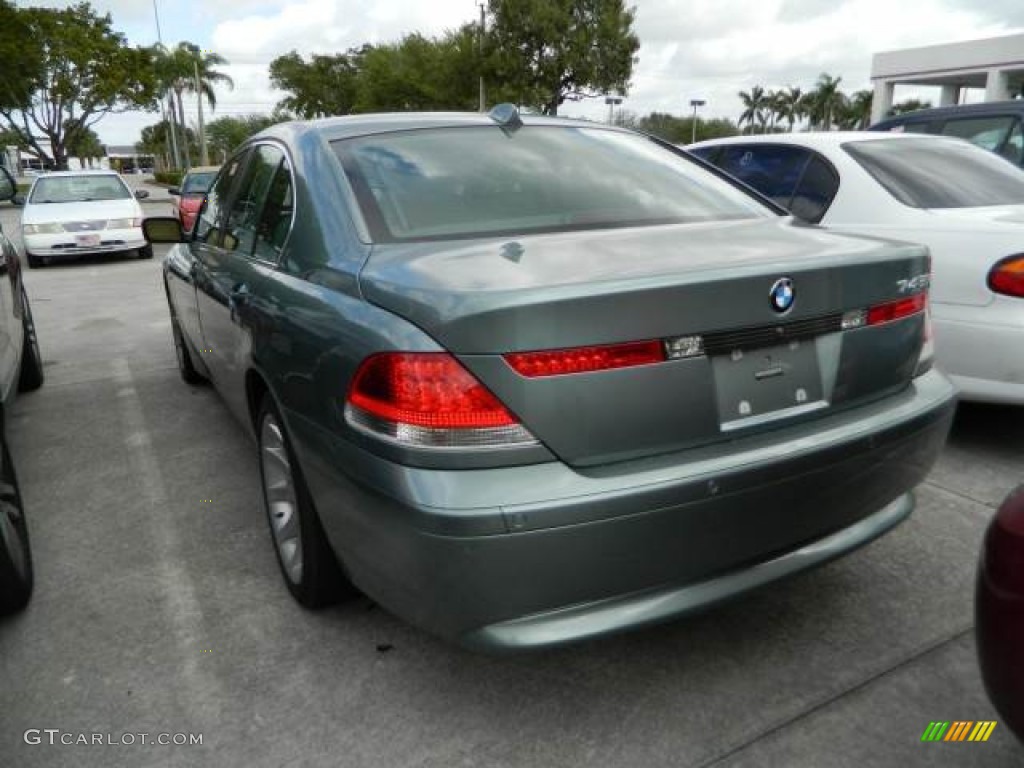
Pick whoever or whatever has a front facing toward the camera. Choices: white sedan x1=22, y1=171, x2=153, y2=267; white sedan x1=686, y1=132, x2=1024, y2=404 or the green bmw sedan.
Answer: white sedan x1=22, y1=171, x2=153, y2=267

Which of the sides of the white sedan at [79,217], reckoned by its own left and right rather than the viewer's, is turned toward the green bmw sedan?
front

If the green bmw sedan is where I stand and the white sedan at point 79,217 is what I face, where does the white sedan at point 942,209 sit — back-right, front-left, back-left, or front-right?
front-right

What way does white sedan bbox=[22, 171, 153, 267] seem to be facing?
toward the camera

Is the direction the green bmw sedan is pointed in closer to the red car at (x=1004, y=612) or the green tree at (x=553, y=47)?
the green tree

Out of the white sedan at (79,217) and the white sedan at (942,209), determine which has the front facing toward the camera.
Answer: the white sedan at (79,217)

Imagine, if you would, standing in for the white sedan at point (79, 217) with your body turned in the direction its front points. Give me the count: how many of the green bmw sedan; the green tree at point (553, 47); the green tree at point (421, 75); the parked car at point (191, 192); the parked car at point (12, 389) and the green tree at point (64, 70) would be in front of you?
2

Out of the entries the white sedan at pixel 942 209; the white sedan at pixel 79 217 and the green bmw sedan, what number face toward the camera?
1

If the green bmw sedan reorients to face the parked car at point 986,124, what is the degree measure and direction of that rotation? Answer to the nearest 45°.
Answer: approximately 90° to its right

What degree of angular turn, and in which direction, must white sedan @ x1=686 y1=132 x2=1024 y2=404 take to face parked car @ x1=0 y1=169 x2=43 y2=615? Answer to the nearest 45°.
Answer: approximately 90° to its left

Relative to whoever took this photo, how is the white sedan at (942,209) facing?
facing away from the viewer and to the left of the viewer

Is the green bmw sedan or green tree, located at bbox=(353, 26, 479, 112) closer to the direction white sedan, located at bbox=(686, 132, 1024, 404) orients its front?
the green tree

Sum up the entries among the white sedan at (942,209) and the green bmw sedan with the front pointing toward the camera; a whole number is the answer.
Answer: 0

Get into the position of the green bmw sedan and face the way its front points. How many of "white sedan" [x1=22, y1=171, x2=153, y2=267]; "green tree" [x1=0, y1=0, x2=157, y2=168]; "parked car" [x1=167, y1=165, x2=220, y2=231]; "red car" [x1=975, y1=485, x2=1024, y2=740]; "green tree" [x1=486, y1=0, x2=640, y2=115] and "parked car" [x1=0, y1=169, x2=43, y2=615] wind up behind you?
1

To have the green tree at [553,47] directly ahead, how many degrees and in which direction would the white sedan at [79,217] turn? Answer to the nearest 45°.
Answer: approximately 135° to its left

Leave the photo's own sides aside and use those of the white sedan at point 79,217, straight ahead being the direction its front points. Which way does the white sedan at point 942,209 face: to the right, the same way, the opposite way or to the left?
the opposite way

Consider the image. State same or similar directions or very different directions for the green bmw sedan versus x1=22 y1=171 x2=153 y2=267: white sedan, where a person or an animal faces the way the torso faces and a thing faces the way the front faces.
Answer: very different directions

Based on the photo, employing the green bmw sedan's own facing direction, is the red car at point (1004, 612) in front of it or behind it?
behind

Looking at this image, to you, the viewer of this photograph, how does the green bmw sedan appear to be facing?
facing away from the viewer and to the left of the viewer
